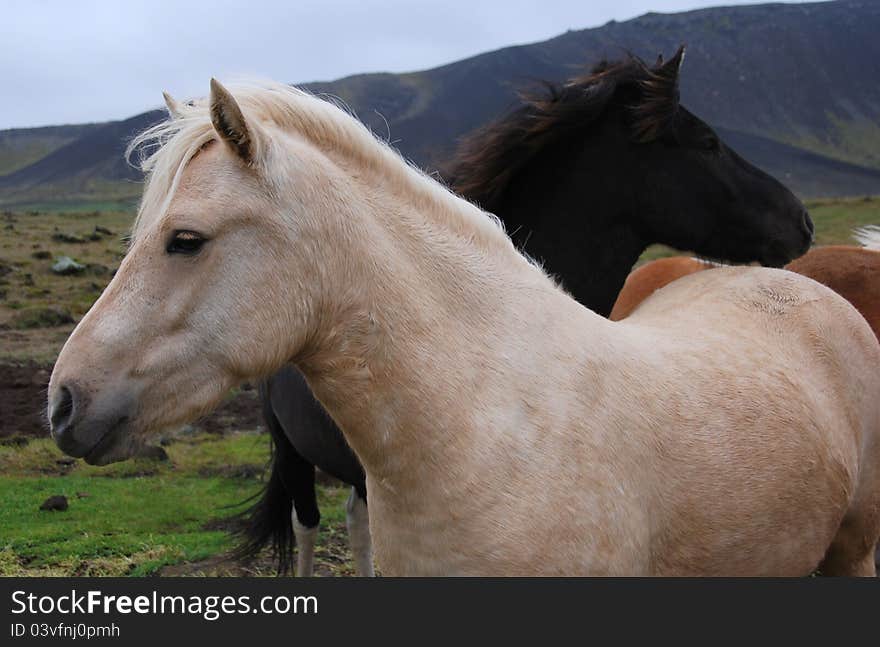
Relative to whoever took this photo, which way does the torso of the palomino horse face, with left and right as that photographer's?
facing the viewer and to the left of the viewer

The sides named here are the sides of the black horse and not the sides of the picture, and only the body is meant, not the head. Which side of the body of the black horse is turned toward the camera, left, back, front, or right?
right

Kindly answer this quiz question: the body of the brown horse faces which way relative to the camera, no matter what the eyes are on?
to the viewer's right

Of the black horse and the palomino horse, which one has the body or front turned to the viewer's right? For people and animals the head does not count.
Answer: the black horse

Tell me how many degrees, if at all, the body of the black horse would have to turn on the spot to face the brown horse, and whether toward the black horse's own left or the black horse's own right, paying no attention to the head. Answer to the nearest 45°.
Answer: approximately 45° to the black horse's own left

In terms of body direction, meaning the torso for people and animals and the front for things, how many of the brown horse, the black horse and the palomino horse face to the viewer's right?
2

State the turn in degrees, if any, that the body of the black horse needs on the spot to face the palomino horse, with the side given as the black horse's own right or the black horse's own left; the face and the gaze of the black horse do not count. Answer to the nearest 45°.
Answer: approximately 90° to the black horse's own right

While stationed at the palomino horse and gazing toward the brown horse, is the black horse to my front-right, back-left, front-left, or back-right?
front-left

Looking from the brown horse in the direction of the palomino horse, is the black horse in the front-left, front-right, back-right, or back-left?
front-right

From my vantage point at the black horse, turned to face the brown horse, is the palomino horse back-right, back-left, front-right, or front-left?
back-right

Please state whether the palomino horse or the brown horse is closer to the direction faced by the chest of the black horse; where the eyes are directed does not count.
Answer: the brown horse

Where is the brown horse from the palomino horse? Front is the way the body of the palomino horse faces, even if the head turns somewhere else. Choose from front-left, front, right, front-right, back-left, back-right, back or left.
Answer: back
